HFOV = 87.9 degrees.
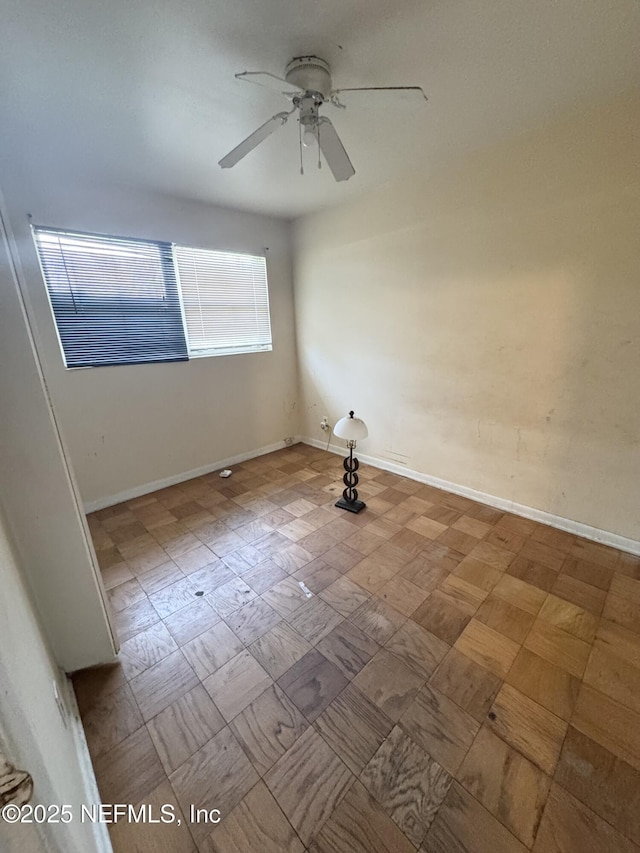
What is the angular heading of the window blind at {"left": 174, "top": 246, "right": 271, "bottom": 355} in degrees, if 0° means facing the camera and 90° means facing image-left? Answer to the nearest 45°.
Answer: approximately 315°

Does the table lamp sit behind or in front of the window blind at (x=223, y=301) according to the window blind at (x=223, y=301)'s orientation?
in front
